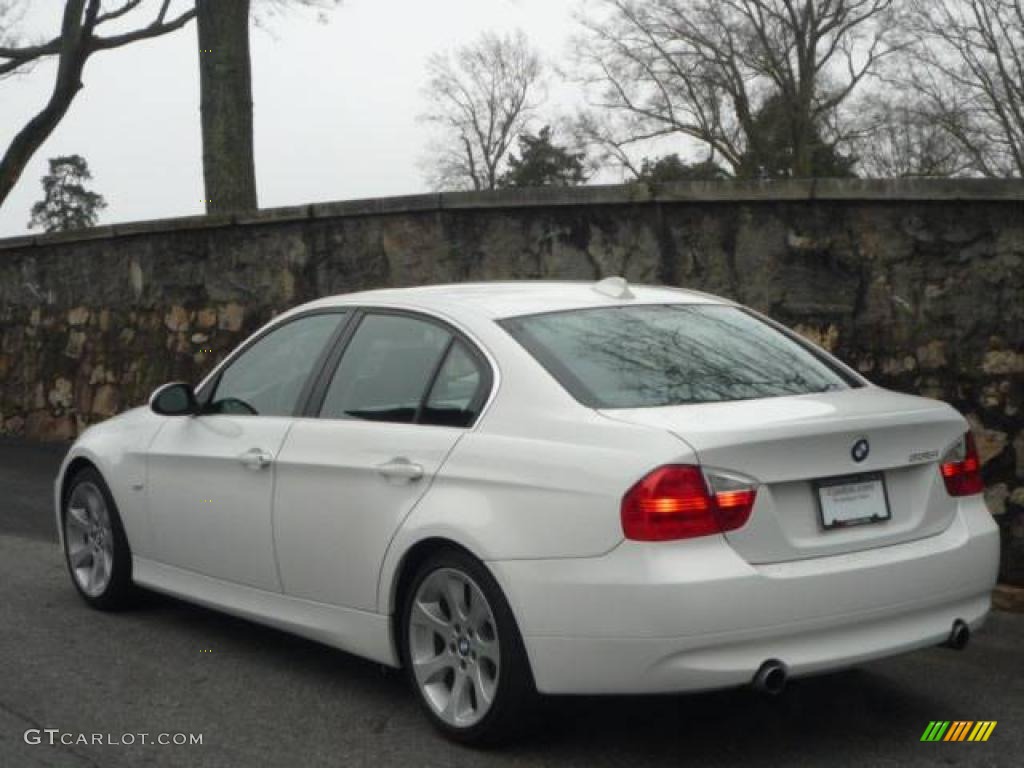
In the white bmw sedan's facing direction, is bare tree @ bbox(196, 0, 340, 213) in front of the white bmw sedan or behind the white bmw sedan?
in front

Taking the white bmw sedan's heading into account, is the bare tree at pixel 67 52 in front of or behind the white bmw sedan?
in front

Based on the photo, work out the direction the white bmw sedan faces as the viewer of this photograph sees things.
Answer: facing away from the viewer and to the left of the viewer
